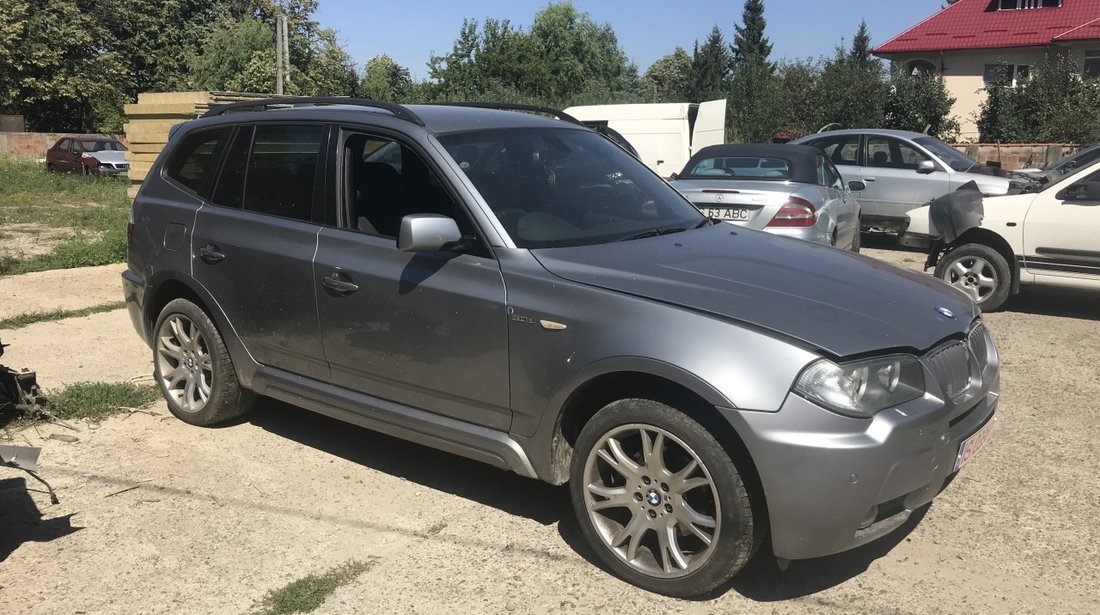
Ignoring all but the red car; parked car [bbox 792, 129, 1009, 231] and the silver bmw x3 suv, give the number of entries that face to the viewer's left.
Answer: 0

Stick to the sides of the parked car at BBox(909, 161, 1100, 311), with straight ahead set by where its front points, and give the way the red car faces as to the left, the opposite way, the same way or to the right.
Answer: the opposite way

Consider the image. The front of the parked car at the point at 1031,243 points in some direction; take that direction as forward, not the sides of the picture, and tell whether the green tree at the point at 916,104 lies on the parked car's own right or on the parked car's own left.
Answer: on the parked car's own right

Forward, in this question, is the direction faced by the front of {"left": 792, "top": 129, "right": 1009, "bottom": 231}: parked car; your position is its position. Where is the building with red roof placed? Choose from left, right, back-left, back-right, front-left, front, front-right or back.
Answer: back-left

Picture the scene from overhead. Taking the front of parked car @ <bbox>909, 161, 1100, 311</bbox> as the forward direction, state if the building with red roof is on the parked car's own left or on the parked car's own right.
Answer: on the parked car's own right

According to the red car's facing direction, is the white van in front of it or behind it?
in front

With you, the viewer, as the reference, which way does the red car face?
facing the viewer and to the right of the viewer

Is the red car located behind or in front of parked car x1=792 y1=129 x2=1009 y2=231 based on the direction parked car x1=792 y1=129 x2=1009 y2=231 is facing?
behind

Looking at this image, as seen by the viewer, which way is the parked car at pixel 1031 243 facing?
to the viewer's left

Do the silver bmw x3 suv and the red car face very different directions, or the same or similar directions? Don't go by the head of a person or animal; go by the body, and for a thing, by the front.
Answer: same or similar directions

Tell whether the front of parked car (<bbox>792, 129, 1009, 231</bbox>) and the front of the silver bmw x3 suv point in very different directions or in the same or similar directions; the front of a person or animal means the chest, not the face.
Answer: same or similar directions

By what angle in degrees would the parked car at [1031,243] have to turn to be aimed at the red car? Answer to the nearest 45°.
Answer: approximately 45° to its right

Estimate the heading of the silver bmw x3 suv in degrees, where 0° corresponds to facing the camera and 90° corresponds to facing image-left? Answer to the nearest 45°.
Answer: approximately 315°
